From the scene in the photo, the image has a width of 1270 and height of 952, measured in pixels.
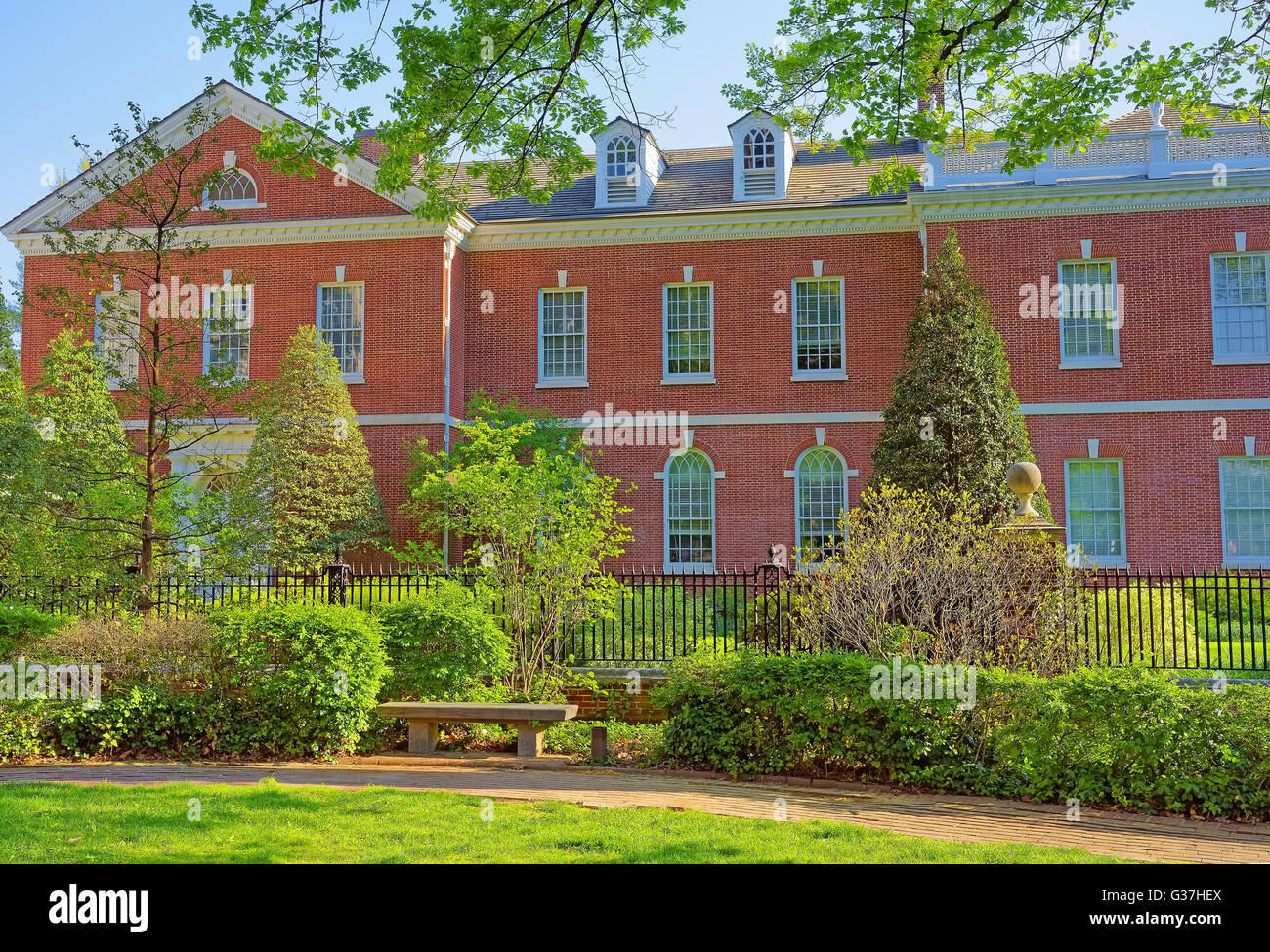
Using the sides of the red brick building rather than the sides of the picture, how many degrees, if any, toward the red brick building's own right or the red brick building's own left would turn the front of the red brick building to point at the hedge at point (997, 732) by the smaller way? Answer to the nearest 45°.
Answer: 0° — it already faces it

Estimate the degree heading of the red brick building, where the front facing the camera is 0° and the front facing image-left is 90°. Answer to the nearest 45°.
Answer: approximately 0°

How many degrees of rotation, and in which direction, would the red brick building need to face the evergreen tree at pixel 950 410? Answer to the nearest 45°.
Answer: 0° — it already faces it

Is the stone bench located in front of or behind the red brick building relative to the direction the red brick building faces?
in front

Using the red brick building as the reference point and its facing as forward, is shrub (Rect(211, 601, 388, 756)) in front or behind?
in front
